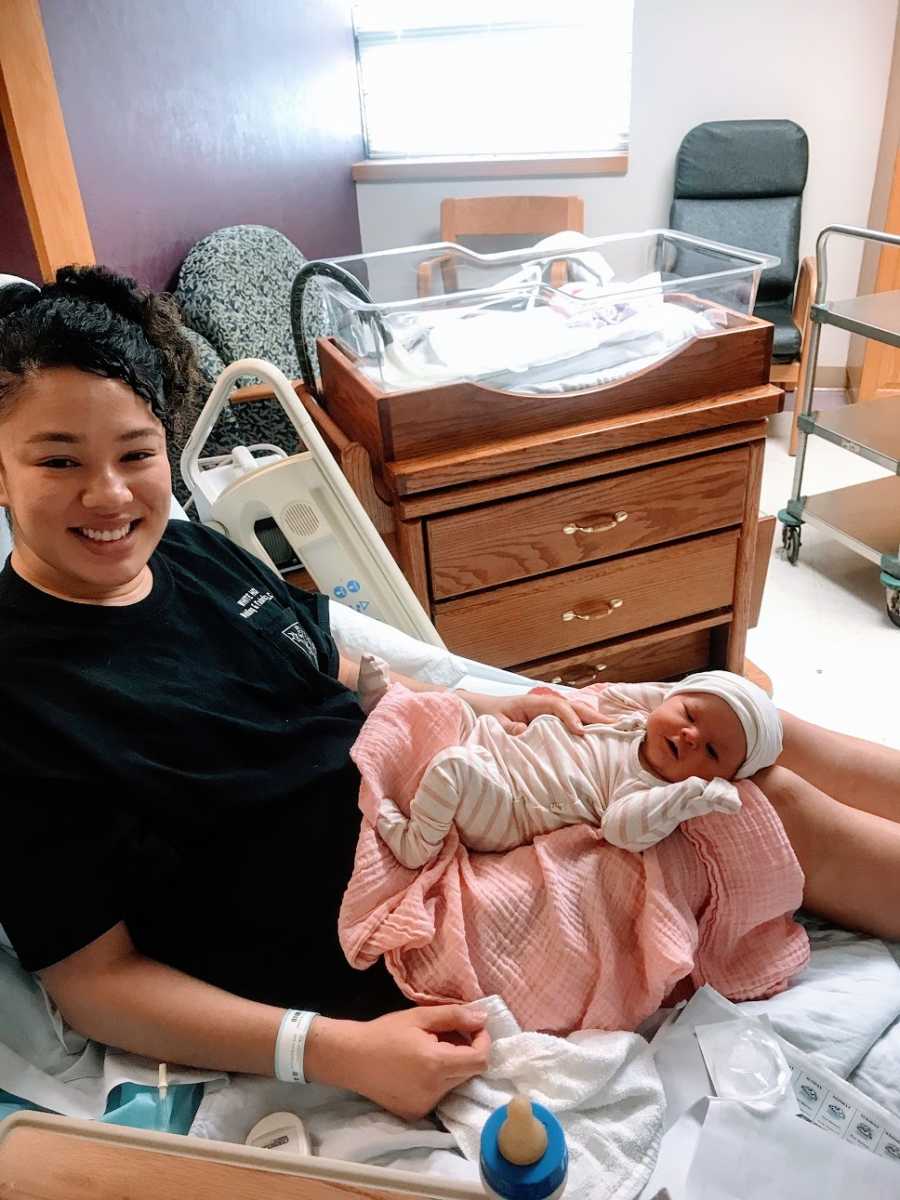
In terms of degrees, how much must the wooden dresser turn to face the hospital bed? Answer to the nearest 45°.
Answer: approximately 45° to its right

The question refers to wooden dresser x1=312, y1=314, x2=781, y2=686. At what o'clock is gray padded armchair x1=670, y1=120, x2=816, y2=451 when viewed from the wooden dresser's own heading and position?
The gray padded armchair is roughly at 8 o'clock from the wooden dresser.

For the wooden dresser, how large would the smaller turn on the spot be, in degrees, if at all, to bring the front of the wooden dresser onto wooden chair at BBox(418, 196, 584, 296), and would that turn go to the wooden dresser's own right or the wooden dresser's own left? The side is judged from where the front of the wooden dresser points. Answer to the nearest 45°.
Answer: approximately 135° to the wooden dresser's own left

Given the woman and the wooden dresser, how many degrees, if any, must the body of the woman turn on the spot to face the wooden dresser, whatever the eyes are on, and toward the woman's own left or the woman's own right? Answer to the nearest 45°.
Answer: approximately 90° to the woman's own left

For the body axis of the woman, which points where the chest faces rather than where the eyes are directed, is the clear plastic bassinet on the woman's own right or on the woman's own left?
on the woman's own left

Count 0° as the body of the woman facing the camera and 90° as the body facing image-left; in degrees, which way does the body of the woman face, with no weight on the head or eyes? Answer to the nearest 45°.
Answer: approximately 315°

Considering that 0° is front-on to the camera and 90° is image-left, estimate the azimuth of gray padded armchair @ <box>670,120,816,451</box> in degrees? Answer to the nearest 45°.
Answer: approximately 45°

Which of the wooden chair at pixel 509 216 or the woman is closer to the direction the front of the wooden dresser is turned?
the woman
